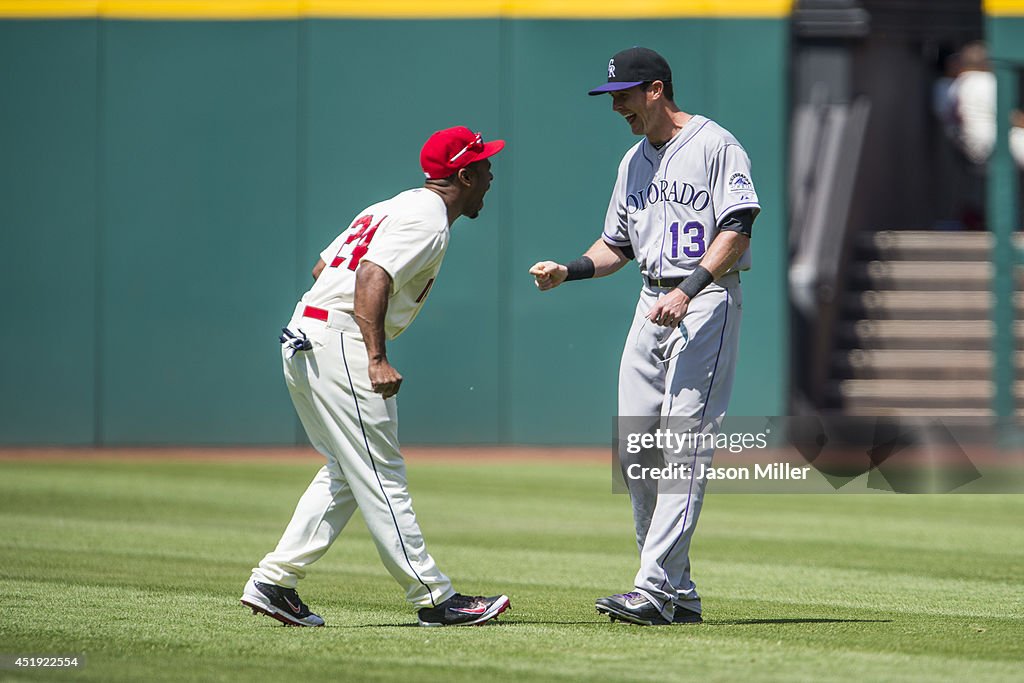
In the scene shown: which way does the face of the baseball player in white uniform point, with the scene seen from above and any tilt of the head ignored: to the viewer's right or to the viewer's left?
to the viewer's right

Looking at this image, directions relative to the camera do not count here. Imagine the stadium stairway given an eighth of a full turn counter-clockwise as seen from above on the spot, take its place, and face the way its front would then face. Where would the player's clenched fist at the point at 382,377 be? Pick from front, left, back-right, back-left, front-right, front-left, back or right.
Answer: front-right

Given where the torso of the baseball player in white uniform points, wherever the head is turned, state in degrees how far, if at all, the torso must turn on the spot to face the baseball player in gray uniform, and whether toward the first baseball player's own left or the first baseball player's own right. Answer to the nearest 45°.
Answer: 0° — they already face them

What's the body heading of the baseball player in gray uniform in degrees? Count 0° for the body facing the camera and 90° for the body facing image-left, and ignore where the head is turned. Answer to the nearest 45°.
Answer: approximately 45°

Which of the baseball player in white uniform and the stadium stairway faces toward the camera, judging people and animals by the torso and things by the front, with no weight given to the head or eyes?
the stadium stairway

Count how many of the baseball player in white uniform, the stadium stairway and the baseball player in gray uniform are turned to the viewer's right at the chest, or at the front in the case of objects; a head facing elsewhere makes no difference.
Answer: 1

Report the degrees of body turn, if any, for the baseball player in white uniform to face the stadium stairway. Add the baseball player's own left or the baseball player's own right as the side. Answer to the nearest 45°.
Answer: approximately 45° to the baseball player's own left

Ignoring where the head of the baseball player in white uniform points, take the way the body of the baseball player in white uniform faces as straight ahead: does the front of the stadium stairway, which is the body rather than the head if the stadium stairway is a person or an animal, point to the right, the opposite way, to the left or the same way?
to the right

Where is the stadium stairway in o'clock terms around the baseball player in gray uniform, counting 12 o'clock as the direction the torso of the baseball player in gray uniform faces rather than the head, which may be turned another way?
The stadium stairway is roughly at 5 o'clock from the baseball player in gray uniform.

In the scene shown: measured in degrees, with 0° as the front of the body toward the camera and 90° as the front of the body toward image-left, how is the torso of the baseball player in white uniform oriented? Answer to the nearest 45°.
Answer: approximately 270°

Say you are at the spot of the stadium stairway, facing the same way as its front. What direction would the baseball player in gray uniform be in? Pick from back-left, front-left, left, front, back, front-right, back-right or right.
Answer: front
